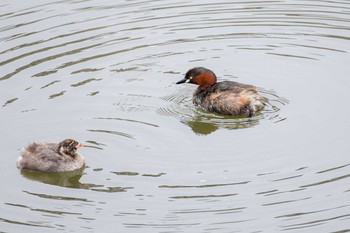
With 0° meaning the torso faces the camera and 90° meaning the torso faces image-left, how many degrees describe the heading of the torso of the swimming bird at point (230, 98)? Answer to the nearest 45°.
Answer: approximately 90°

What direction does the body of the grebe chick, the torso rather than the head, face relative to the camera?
to the viewer's right

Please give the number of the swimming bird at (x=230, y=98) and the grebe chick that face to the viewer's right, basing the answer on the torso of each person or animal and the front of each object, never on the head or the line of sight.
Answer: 1

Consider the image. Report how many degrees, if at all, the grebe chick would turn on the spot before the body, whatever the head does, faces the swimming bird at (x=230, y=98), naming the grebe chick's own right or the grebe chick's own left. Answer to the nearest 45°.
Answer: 0° — it already faces it

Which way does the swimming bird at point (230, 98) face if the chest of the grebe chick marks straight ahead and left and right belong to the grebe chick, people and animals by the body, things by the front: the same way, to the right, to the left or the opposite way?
the opposite way
